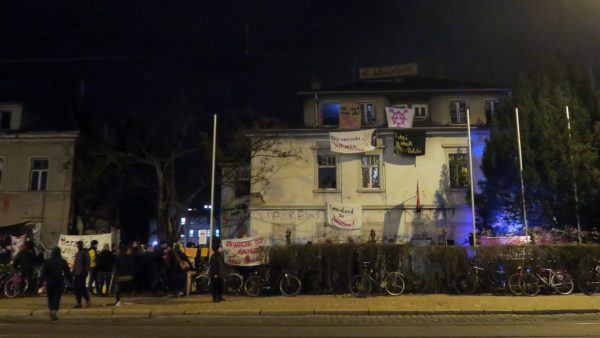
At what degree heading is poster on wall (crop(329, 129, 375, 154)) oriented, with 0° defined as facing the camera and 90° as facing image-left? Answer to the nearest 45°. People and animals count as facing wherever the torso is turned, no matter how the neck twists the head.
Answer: approximately 0°

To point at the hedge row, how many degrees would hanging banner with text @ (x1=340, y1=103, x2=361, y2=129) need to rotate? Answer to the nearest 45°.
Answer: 0° — it already faces it

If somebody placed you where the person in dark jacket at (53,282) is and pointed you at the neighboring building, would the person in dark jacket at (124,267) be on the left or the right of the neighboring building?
right

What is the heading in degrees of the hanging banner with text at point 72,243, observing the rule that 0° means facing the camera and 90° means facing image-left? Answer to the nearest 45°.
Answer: approximately 0°

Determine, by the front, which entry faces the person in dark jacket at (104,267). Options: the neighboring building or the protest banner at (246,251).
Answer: the neighboring building

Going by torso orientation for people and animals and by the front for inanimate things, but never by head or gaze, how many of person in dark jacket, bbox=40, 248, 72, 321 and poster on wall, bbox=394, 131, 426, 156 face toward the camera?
1

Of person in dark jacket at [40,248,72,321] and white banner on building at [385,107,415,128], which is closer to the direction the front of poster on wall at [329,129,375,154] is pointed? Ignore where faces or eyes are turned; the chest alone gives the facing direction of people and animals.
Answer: the person in dark jacket
